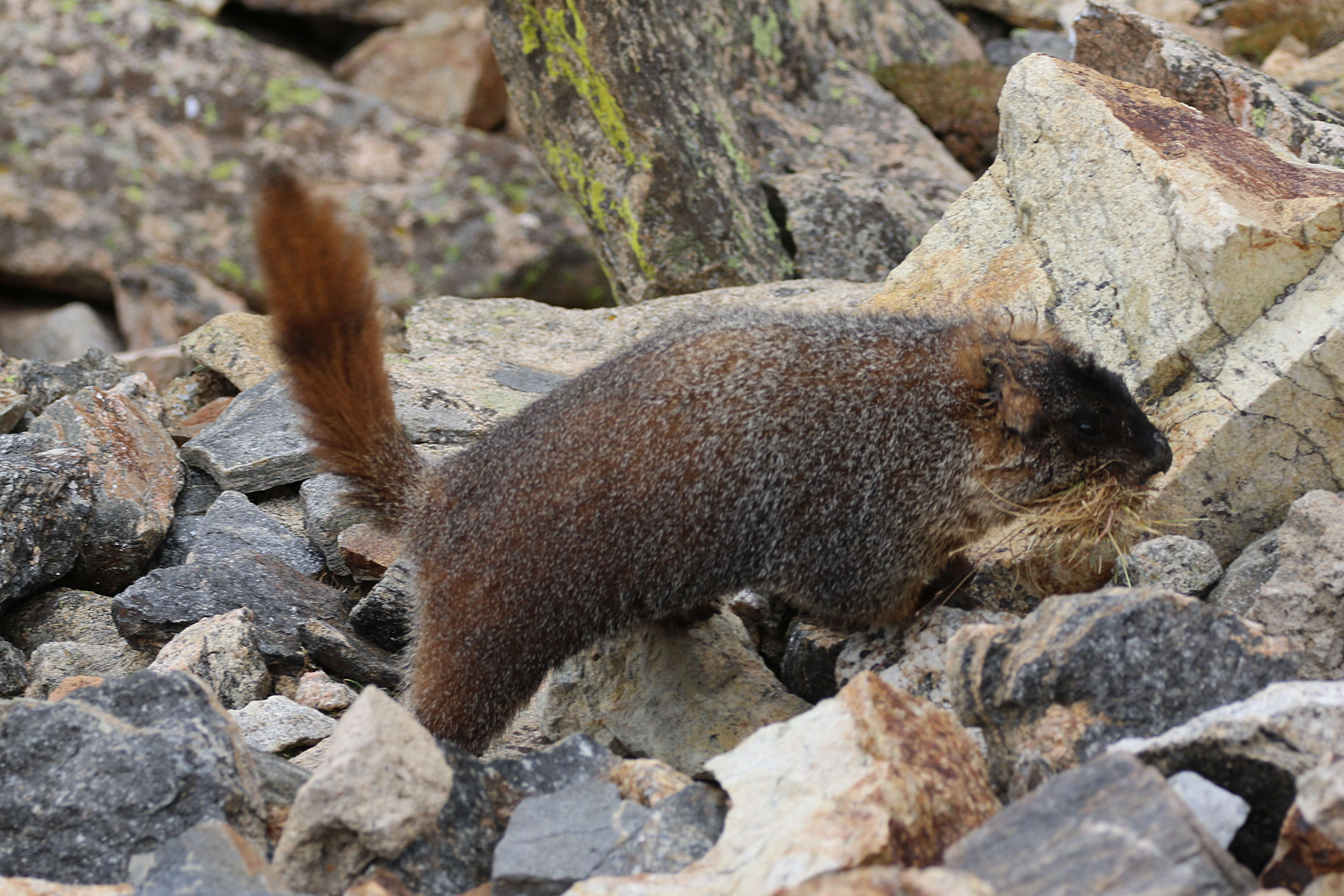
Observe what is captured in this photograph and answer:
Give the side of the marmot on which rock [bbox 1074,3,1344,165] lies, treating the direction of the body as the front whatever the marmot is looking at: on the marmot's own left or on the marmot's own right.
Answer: on the marmot's own left

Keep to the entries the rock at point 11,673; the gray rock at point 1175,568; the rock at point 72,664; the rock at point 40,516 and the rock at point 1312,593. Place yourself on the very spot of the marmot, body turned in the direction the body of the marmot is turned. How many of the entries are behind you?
3

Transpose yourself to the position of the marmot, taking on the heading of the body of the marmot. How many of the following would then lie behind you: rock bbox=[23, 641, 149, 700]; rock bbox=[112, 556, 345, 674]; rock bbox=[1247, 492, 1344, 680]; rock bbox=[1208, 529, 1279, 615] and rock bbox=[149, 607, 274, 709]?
3

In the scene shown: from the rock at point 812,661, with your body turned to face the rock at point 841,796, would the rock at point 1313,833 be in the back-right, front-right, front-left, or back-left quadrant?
front-left

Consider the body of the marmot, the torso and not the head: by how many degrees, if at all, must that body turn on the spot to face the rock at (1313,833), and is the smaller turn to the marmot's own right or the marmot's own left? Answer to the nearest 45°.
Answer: approximately 45° to the marmot's own right

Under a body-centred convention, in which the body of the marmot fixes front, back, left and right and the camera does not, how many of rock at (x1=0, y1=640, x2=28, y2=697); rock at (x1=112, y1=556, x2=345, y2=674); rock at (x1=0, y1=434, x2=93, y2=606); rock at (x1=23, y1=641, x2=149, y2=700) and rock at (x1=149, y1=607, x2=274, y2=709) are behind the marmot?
5

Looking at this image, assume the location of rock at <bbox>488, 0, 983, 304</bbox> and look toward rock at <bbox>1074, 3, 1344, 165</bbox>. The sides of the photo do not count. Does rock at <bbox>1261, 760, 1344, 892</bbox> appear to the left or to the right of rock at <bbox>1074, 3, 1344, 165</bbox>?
right

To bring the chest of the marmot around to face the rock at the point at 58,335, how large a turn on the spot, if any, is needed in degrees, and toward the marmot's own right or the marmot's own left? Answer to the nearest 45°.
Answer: approximately 135° to the marmot's own left

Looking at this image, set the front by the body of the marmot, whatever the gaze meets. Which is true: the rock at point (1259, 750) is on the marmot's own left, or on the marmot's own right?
on the marmot's own right

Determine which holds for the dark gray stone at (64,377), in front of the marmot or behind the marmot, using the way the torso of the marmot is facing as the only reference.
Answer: behind

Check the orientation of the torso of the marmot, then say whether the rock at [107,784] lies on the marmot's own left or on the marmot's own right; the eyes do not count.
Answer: on the marmot's own right

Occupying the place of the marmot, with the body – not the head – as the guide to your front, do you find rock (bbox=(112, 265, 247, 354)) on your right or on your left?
on your left

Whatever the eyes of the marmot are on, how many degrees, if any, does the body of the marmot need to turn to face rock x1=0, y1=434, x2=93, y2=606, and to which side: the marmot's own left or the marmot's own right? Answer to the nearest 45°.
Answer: approximately 180°

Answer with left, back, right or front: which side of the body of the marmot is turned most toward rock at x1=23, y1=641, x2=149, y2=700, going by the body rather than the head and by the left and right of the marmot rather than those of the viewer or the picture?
back

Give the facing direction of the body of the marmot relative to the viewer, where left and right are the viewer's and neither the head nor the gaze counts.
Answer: facing to the right of the viewer

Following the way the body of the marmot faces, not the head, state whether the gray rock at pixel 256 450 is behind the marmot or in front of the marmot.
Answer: behind
